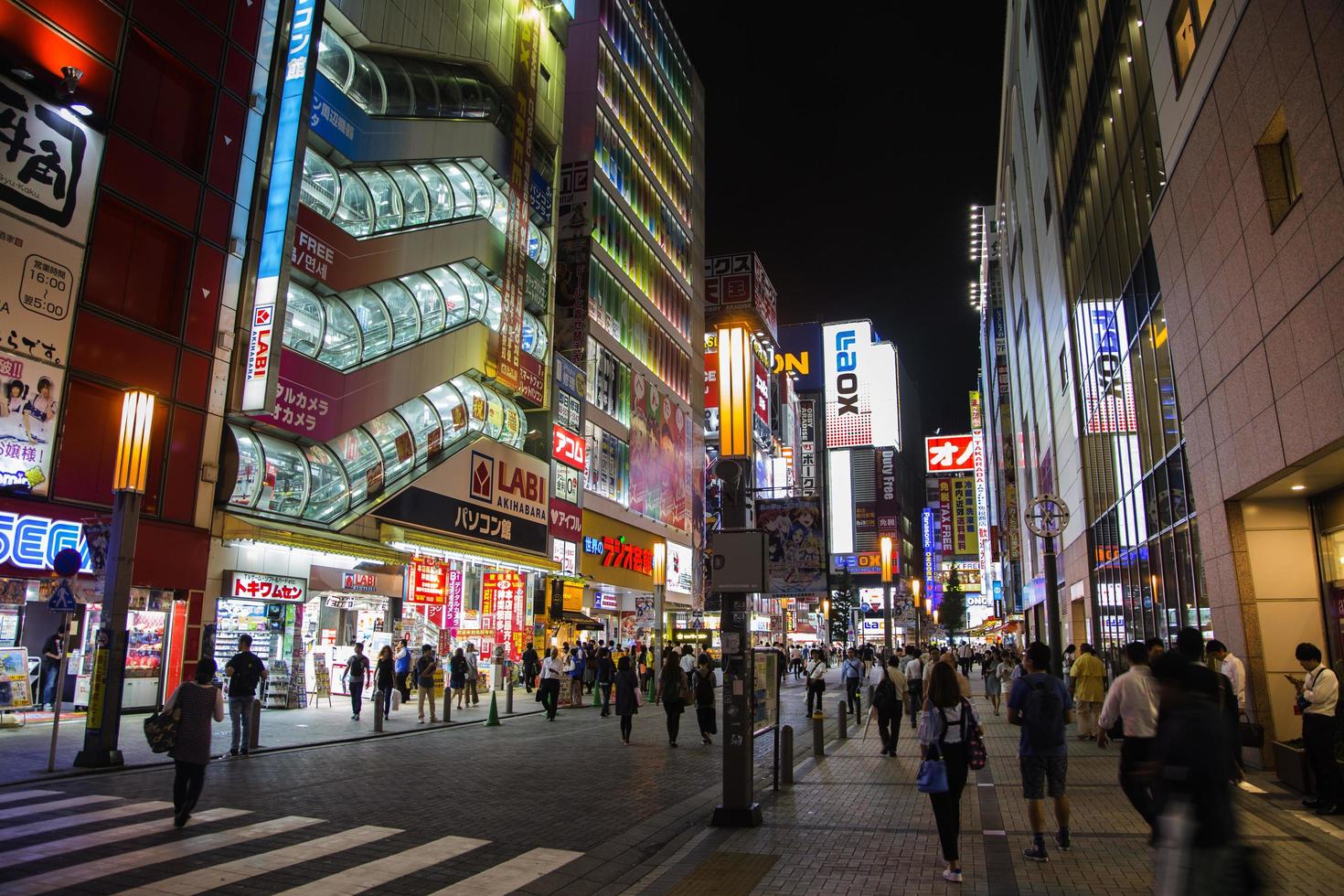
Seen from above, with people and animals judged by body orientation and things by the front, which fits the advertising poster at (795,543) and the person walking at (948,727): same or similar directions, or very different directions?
very different directions

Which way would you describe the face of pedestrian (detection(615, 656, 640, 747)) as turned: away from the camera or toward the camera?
away from the camera

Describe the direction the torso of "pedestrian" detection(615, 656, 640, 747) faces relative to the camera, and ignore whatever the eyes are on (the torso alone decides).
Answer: away from the camera

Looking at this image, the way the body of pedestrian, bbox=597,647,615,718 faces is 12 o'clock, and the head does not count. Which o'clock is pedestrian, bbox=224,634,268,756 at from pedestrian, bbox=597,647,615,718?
pedestrian, bbox=224,634,268,756 is roughly at 7 o'clock from pedestrian, bbox=597,647,615,718.

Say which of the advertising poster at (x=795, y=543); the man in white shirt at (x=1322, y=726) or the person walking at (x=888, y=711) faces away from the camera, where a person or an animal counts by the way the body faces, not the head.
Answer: the person walking

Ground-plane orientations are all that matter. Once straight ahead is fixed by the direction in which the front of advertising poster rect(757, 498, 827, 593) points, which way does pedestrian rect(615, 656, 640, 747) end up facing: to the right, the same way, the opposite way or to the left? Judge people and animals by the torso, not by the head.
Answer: the opposite way

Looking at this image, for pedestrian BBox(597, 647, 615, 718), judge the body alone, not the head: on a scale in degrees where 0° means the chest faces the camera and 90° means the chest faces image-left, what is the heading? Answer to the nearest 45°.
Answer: approximately 180°
